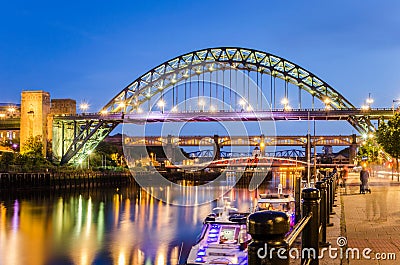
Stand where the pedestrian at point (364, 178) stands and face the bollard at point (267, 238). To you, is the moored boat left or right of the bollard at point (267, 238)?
right

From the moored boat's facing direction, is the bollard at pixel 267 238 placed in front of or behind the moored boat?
behind

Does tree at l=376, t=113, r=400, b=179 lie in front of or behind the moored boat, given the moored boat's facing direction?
in front

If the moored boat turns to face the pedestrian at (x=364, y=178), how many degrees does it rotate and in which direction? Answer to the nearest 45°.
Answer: approximately 45° to its right

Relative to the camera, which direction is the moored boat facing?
away from the camera

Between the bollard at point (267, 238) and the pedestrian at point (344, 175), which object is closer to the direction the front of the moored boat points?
the pedestrian

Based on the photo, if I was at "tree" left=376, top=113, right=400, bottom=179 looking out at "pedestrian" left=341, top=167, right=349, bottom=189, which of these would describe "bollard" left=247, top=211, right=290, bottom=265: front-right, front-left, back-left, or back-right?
front-left

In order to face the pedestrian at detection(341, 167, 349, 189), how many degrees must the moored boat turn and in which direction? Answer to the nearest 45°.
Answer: approximately 45° to its right

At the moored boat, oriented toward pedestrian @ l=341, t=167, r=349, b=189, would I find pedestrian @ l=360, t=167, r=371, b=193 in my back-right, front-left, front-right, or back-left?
front-right
